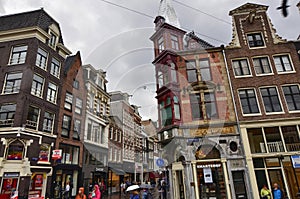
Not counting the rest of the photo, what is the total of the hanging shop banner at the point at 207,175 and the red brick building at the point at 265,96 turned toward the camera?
2

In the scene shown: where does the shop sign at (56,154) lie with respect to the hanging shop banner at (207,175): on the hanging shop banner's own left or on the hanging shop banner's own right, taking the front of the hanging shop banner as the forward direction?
on the hanging shop banner's own right

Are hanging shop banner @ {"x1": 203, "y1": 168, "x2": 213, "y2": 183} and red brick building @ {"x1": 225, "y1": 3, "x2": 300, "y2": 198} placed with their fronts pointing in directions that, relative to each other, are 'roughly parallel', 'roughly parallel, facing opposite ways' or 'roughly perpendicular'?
roughly parallel

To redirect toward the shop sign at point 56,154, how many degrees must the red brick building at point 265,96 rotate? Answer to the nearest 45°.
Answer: approximately 90° to its right

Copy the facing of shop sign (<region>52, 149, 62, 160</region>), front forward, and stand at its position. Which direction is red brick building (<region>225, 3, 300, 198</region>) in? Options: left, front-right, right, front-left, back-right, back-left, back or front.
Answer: front-left

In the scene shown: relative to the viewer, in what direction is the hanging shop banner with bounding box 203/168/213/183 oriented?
toward the camera
